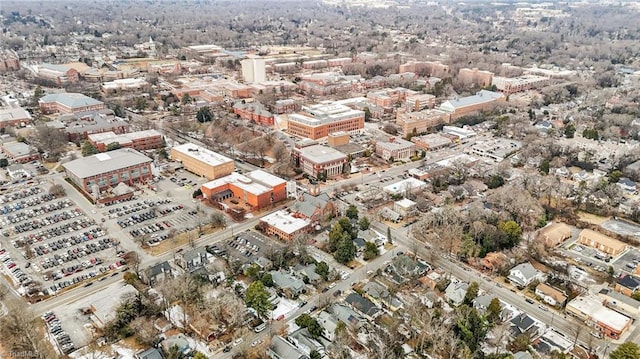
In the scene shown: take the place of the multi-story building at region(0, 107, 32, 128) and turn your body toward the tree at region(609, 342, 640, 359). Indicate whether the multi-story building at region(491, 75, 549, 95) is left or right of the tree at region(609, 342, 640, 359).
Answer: left

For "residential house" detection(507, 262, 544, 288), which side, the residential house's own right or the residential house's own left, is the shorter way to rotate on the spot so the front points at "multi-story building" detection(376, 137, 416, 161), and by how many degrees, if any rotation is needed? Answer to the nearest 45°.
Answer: approximately 90° to the residential house's own right

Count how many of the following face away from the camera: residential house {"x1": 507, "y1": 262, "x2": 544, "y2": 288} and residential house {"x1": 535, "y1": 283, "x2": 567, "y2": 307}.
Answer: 0

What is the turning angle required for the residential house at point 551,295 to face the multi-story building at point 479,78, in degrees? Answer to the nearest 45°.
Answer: approximately 135° to its right

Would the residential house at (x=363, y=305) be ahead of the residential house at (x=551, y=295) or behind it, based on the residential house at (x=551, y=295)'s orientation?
ahead

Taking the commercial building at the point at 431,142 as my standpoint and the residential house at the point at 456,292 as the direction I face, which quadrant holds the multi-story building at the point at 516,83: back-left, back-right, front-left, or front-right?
back-left

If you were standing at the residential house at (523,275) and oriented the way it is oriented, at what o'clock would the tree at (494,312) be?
The tree is roughly at 11 o'clock from the residential house.

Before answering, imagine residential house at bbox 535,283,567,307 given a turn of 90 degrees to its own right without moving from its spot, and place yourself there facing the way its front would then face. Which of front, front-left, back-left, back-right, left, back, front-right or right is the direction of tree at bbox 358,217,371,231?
front-left

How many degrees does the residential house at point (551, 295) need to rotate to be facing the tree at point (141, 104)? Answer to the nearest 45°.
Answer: approximately 45° to its right

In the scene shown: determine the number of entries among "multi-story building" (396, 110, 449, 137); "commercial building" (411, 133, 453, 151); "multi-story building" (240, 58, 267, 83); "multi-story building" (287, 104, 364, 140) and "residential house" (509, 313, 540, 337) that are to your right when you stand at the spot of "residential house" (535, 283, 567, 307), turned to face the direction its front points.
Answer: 4

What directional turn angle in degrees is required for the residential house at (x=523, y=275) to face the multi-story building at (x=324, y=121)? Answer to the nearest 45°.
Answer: approximately 90° to its right

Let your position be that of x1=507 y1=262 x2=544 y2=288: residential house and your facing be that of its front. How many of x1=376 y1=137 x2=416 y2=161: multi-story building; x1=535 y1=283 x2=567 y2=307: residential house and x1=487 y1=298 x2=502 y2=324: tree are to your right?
1

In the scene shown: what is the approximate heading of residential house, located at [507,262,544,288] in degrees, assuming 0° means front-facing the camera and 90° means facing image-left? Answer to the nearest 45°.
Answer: approximately 45°
